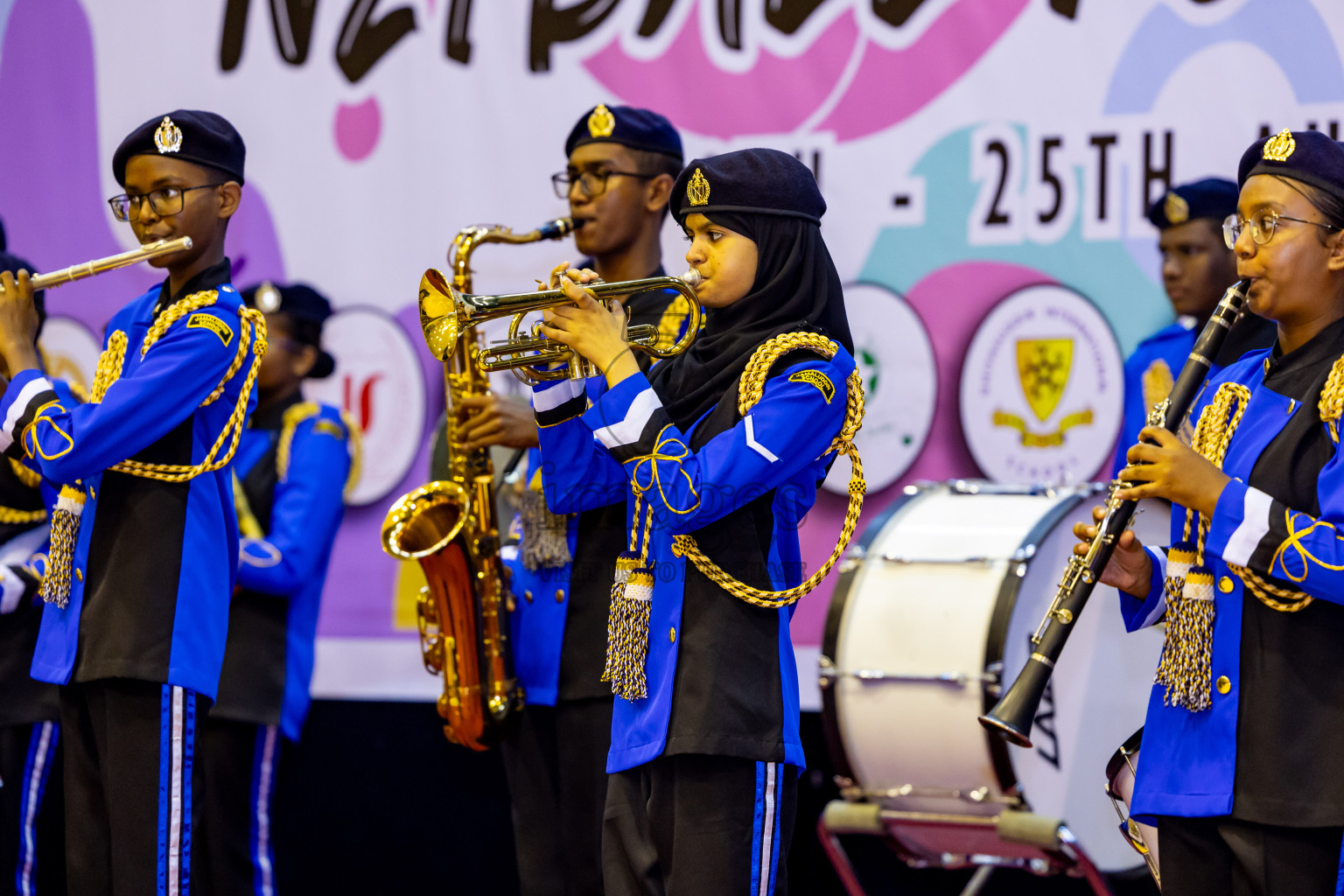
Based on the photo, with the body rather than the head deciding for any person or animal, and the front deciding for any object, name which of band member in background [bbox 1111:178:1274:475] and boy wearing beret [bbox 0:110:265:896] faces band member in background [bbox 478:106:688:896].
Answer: band member in background [bbox 1111:178:1274:475]

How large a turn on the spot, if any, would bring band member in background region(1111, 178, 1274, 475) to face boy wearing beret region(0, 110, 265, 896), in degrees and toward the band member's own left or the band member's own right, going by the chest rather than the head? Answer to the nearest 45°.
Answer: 0° — they already face them

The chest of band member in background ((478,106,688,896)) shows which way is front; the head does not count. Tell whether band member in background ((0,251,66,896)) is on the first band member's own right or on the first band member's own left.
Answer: on the first band member's own right

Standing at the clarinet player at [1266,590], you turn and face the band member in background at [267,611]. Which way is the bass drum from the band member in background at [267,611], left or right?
right
